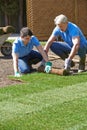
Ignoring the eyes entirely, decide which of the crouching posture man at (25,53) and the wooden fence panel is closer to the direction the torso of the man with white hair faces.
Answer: the crouching posture man

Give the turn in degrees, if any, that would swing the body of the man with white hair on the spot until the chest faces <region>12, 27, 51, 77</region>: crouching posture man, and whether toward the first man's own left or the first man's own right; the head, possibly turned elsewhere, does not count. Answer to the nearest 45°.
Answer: approximately 45° to the first man's own right

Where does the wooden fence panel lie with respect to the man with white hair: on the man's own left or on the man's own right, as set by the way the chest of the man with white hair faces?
on the man's own right

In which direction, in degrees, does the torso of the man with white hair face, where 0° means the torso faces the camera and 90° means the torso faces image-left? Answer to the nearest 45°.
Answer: approximately 45°
